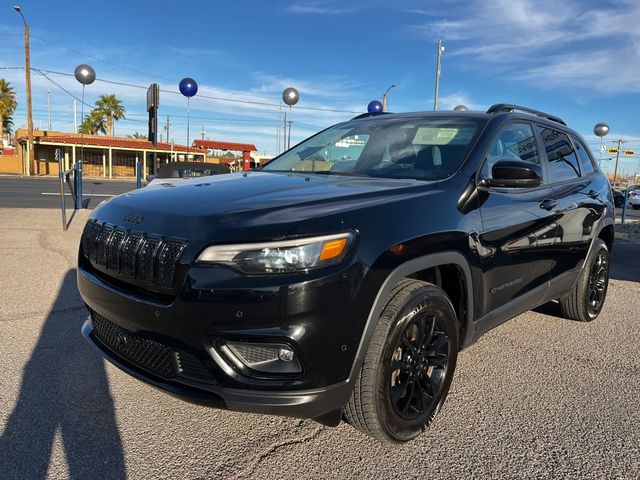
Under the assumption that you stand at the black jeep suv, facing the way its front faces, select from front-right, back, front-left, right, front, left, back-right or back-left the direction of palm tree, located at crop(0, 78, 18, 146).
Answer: right

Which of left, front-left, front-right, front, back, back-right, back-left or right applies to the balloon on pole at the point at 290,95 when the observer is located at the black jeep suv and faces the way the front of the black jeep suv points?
back-right

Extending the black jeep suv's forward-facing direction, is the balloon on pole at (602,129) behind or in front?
behind

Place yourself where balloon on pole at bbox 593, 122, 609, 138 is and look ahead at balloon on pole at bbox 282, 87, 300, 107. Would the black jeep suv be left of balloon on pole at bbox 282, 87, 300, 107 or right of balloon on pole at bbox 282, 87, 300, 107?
left

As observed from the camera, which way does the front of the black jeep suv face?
facing the viewer and to the left of the viewer

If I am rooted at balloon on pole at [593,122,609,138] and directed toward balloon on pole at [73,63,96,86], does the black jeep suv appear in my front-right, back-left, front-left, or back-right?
front-left

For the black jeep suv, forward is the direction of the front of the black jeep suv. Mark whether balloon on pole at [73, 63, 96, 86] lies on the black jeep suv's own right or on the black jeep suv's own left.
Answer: on the black jeep suv's own right

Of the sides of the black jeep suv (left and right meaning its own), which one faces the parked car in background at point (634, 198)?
back
